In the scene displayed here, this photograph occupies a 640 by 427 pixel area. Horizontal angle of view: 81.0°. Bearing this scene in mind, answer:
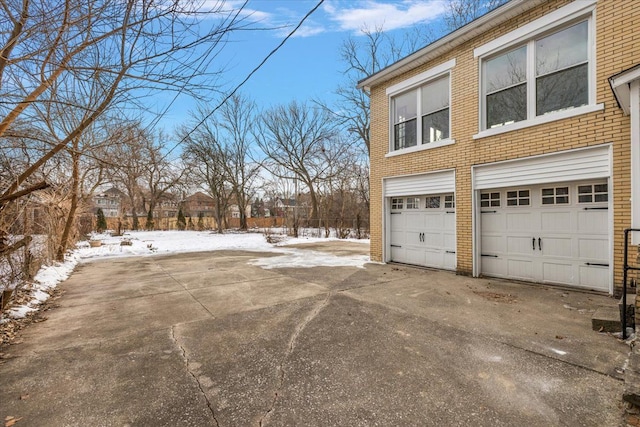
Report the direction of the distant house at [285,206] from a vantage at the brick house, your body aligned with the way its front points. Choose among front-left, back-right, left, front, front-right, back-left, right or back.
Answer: right

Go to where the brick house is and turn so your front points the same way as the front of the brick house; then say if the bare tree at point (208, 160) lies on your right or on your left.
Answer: on your right

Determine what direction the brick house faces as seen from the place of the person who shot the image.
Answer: facing the viewer and to the left of the viewer

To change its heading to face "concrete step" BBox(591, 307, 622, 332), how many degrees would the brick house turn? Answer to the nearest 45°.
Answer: approximately 45° to its left

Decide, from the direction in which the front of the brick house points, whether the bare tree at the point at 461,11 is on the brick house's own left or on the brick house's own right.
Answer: on the brick house's own right

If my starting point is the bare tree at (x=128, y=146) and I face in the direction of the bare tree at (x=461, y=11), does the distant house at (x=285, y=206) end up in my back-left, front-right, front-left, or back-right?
front-left
